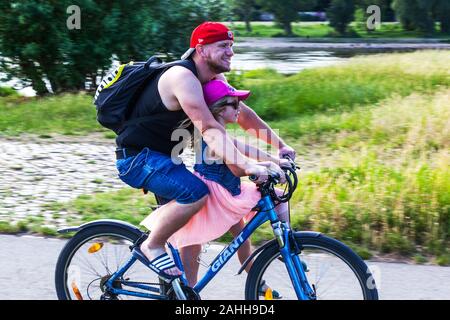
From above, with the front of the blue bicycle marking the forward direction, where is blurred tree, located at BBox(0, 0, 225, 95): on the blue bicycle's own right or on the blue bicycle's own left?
on the blue bicycle's own left

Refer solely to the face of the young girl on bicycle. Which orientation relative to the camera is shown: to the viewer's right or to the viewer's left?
to the viewer's right

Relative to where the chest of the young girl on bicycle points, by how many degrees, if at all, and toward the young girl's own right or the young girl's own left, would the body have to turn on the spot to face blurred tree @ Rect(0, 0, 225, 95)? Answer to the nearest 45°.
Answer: approximately 90° to the young girl's own left

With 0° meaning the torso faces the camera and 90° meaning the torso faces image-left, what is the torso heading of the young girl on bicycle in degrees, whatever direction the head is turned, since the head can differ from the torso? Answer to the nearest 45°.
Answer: approximately 270°

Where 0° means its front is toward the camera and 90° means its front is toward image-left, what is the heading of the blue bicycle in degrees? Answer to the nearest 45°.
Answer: approximately 270°
